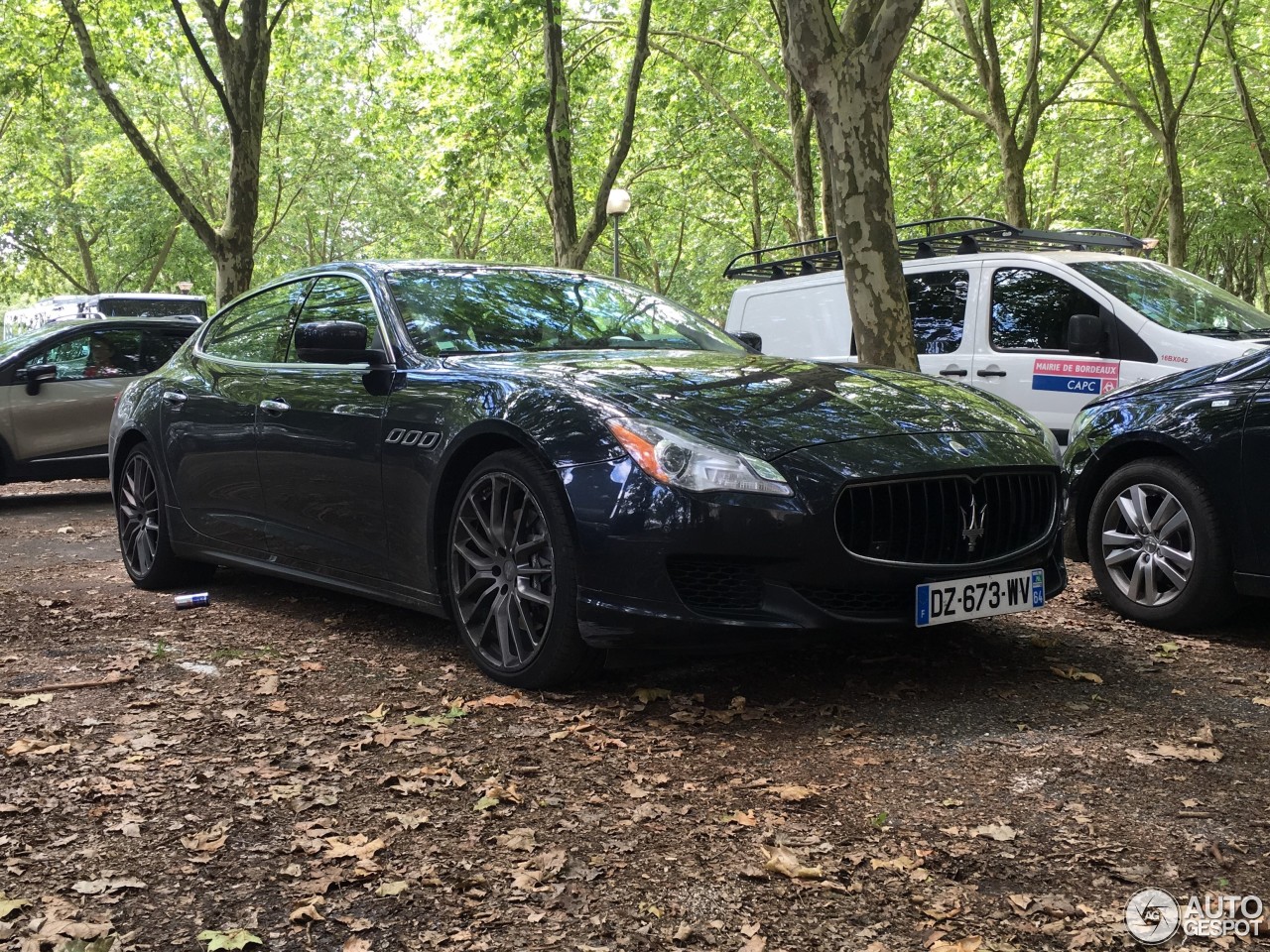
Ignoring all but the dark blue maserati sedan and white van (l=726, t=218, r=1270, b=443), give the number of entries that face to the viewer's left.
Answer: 0

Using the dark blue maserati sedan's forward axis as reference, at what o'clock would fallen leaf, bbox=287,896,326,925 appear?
The fallen leaf is roughly at 2 o'clock from the dark blue maserati sedan.

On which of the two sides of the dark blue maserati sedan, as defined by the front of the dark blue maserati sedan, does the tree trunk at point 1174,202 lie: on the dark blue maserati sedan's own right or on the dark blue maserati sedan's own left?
on the dark blue maserati sedan's own left

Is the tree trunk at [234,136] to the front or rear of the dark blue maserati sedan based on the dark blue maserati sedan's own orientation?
to the rear

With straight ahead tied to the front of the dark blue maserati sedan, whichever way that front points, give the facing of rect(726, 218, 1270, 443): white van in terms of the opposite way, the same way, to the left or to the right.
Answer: the same way

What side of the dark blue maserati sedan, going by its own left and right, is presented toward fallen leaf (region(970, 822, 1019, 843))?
front

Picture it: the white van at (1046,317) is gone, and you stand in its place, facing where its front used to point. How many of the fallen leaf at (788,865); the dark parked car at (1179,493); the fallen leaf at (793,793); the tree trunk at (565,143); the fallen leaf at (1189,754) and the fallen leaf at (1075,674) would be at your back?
1

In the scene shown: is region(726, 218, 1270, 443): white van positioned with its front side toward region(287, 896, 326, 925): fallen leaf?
no

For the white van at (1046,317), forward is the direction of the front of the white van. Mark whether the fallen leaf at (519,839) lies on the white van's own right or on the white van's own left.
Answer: on the white van's own right

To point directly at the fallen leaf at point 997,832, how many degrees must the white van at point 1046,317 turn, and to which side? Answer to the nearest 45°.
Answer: approximately 45° to its right

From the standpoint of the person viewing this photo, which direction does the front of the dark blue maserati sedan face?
facing the viewer and to the right of the viewer

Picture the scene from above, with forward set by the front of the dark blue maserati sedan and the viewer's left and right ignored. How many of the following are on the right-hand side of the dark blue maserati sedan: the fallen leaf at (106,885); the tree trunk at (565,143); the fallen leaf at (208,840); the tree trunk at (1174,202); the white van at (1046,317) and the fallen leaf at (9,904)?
3

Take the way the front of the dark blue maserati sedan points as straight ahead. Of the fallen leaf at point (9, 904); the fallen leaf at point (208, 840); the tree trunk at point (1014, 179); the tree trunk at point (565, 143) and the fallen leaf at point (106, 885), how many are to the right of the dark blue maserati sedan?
3

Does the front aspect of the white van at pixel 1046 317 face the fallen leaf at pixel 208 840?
no

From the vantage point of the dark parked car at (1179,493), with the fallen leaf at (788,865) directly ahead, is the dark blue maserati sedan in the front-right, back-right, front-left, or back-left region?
front-right

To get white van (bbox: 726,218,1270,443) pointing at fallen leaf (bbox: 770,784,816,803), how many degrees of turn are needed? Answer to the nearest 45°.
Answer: approximately 45° to its right

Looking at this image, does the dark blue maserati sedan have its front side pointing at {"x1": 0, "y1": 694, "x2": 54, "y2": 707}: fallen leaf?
no
